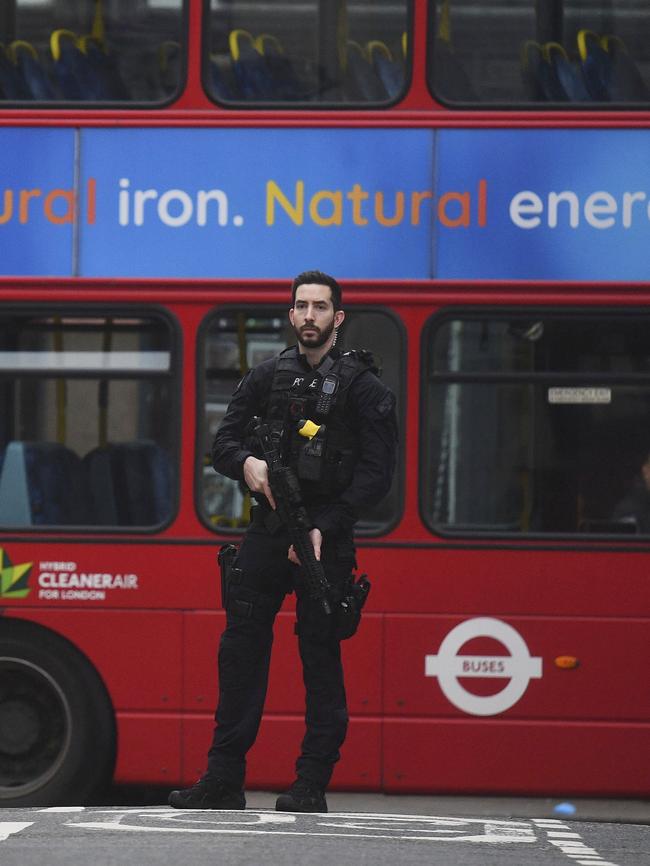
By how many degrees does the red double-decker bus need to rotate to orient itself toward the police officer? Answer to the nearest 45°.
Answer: approximately 90° to its right
